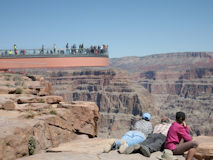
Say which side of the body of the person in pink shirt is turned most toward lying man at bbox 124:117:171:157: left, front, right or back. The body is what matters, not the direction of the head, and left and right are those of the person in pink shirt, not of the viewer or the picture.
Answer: back

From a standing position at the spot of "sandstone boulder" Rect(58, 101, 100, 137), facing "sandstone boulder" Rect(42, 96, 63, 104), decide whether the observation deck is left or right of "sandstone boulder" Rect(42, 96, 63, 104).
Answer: right

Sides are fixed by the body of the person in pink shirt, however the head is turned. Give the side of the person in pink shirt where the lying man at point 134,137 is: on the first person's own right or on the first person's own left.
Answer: on the first person's own left

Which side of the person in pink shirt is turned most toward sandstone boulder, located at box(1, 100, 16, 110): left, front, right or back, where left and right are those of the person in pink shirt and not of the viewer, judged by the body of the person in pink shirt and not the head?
left

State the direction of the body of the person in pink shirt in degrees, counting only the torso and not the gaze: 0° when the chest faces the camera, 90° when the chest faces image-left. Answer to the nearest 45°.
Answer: approximately 225°

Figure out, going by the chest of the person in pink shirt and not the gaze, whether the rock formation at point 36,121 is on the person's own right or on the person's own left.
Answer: on the person's own left

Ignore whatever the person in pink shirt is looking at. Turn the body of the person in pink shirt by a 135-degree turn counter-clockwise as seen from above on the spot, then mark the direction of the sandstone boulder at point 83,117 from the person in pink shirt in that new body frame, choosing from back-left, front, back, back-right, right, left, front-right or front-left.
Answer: front-right

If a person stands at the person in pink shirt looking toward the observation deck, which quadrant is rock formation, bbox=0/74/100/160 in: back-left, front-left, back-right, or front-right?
front-left

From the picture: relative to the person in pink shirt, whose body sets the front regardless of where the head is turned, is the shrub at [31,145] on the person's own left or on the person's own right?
on the person's own left

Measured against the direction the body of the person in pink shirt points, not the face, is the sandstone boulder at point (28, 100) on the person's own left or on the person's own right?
on the person's own left
